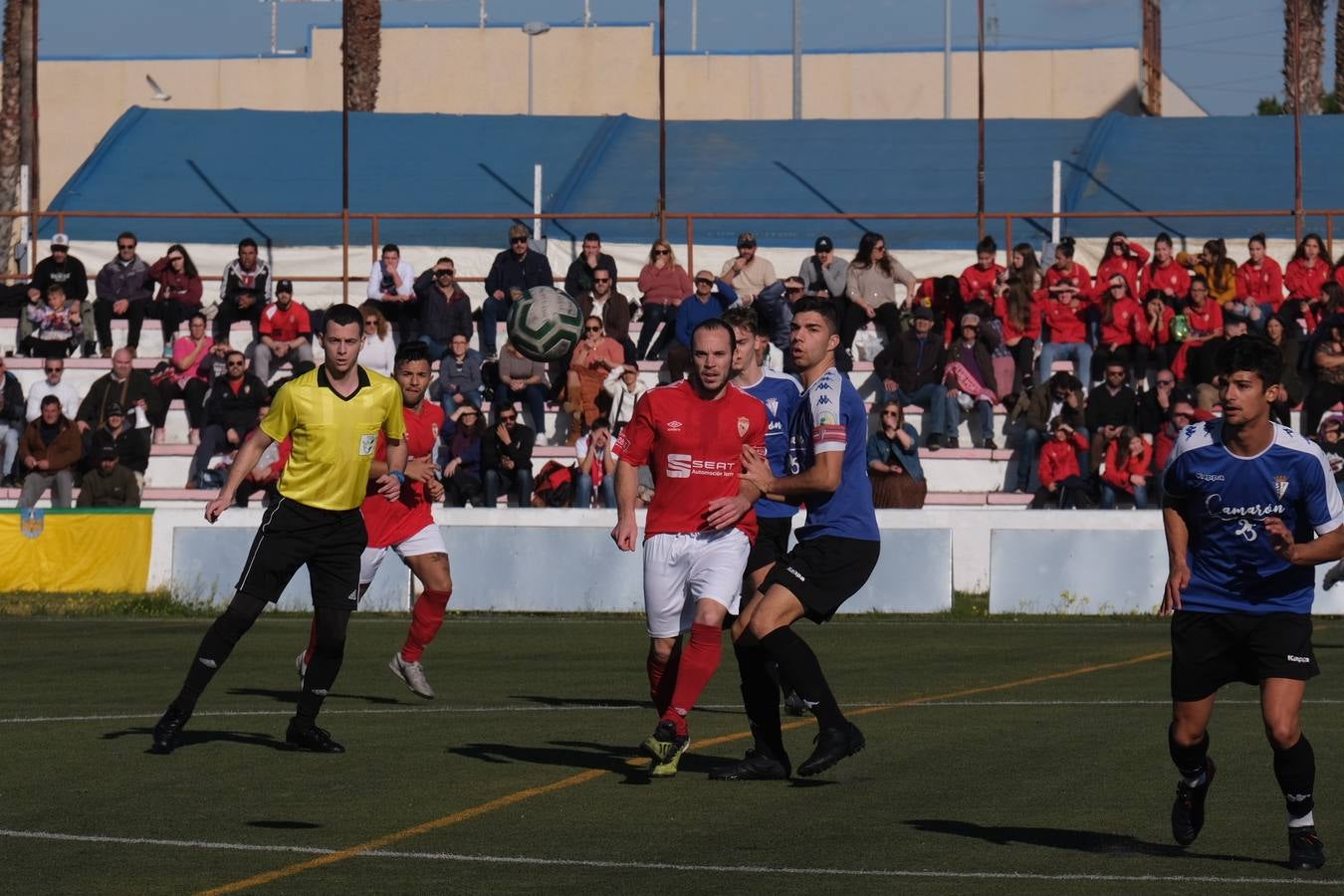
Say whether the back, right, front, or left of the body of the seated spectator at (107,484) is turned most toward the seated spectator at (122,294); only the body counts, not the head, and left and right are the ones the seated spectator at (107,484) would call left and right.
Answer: back

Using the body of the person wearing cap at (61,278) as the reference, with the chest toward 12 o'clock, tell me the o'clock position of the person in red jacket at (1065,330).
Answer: The person in red jacket is roughly at 10 o'clock from the person wearing cap.

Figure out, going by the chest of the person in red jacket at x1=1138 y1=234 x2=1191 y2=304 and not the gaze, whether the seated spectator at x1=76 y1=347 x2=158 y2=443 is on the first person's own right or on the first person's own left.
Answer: on the first person's own right

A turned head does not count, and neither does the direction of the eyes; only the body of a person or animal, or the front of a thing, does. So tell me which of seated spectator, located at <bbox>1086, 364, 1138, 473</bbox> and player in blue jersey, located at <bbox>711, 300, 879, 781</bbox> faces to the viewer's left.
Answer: the player in blue jersey

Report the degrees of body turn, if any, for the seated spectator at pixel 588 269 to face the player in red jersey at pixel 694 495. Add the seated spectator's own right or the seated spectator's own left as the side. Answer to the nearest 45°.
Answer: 0° — they already face them

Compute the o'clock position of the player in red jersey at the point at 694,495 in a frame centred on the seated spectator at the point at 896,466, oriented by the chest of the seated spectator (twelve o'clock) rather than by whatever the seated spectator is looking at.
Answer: The player in red jersey is roughly at 12 o'clock from the seated spectator.

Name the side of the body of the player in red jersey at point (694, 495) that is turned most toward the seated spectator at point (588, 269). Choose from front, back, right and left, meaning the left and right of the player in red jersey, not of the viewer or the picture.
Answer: back
